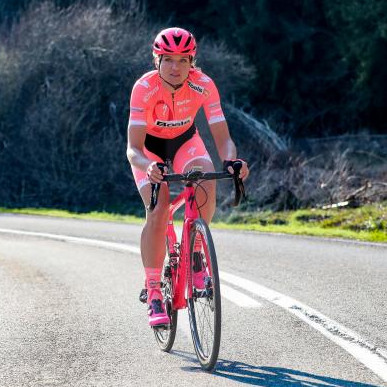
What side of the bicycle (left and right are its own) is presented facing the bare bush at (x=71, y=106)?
back

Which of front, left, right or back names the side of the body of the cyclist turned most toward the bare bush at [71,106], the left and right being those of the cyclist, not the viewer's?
back

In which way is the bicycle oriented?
toward the camera

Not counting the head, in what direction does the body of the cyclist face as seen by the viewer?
toward the camera
